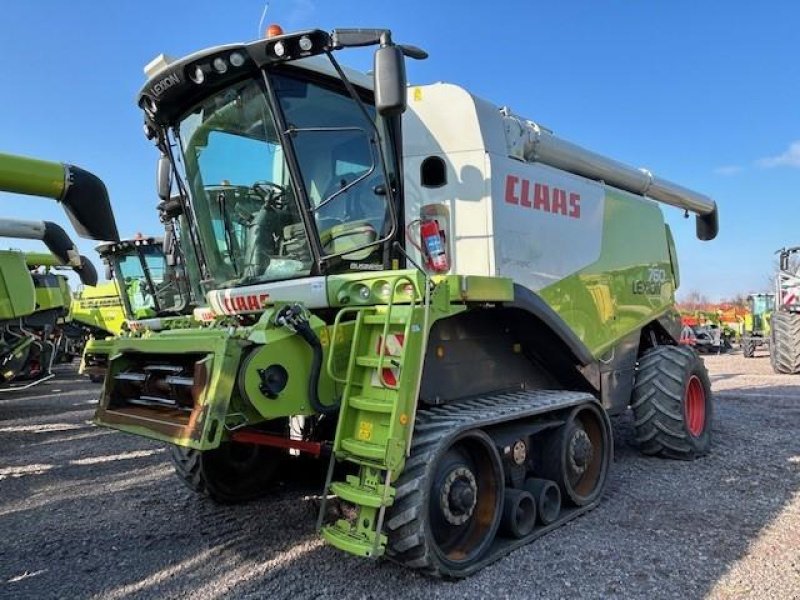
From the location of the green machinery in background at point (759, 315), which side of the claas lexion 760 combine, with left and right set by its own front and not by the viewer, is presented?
back

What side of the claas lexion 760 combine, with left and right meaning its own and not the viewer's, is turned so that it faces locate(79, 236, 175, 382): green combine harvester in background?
right

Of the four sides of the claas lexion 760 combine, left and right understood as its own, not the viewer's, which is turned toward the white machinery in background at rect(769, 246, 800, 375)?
back

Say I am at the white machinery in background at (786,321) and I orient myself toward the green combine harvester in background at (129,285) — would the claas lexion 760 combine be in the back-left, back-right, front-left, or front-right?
front-left

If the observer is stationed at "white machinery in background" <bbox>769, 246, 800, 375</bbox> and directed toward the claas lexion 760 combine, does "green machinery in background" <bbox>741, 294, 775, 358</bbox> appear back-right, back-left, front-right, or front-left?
back-right

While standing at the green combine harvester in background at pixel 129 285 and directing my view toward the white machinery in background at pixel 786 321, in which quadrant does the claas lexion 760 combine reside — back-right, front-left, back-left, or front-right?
front-right

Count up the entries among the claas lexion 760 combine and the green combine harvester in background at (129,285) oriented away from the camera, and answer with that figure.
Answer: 0

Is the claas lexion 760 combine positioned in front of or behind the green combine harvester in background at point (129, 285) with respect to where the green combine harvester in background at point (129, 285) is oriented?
in front

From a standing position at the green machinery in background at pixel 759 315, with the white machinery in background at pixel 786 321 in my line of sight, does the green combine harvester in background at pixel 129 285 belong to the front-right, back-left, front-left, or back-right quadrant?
front-right

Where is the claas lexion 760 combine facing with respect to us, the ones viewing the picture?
facing the viewer and to the left of the viewer
